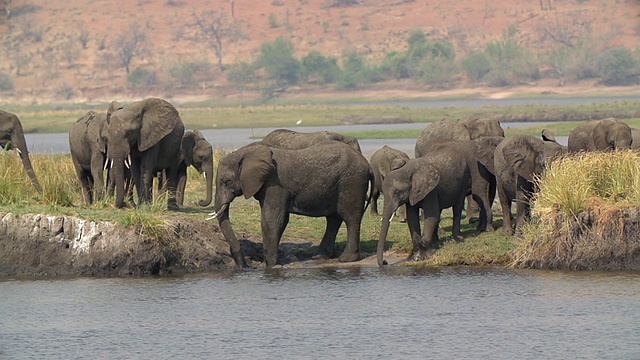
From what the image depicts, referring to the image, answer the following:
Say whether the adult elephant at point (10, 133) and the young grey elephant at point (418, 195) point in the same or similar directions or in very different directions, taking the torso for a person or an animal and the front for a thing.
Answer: very different directions

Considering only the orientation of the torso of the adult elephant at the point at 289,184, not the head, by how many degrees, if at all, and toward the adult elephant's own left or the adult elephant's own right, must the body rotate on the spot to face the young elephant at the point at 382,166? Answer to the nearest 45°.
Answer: approximately 135° to the adult elephant's own right

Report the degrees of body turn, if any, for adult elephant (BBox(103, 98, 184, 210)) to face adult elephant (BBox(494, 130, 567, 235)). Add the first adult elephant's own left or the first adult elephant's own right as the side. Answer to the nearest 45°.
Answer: approximately 90° to the first adult elephant's own left

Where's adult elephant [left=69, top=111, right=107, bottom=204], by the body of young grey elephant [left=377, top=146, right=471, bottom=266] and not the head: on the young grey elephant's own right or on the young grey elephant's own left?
on the young grey elephant's own right

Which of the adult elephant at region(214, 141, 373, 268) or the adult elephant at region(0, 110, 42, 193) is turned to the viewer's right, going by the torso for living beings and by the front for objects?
the adult elephant at region(0, 110, 42, 193)

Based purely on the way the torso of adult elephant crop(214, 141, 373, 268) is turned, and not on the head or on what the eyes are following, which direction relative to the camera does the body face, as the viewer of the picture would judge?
to the viewer's left

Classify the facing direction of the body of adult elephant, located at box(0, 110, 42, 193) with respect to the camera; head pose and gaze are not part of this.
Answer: to the viewer's right

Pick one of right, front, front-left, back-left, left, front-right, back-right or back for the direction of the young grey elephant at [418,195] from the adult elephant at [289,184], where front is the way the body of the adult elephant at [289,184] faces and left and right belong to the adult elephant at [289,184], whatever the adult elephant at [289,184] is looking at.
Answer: back

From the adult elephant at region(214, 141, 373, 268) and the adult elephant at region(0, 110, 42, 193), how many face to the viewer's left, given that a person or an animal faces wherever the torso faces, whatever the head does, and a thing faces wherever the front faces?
1

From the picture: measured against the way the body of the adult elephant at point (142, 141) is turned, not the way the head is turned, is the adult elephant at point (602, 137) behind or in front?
behind
